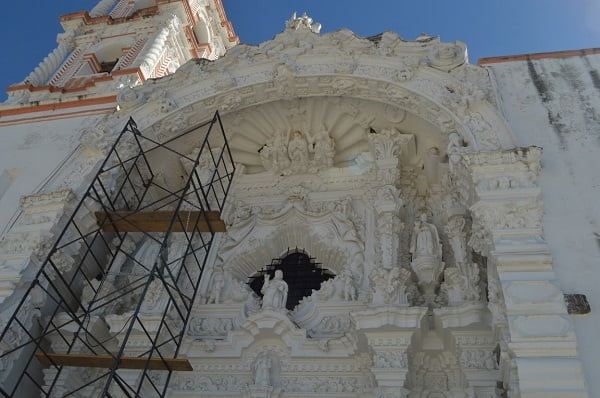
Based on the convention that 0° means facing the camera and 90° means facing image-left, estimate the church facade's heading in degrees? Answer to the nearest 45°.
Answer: approximately 0°

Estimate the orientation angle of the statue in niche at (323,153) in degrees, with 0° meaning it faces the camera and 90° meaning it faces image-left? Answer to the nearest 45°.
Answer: approximately 0°
